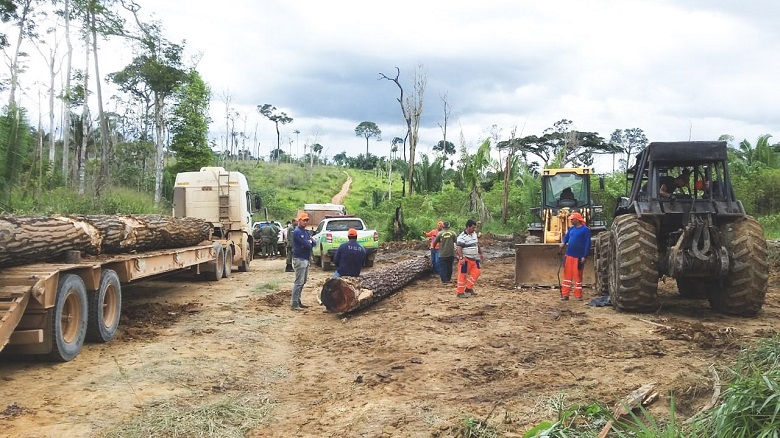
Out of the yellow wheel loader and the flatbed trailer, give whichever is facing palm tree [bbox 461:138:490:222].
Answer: the flatbed trailer

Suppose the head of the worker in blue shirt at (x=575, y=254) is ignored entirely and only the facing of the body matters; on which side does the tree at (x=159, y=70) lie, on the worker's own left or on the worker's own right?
on the worker's own right

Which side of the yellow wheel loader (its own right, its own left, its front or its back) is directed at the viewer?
front

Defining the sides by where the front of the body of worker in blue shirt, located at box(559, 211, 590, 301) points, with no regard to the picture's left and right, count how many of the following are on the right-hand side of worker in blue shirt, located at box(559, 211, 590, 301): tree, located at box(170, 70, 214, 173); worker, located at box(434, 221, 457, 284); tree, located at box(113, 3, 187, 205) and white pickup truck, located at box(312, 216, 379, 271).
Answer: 4

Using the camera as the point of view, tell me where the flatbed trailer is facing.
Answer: facing away from the viewer and to the right of the viewer

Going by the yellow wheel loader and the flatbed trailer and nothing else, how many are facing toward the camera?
1

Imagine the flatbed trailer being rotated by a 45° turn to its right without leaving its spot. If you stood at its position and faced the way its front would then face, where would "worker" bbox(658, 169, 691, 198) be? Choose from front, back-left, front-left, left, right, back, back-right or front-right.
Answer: front

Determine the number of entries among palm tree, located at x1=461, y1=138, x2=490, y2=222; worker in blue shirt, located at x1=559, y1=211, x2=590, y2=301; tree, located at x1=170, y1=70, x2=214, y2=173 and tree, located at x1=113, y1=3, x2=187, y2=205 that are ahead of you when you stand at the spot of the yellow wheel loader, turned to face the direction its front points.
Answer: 1

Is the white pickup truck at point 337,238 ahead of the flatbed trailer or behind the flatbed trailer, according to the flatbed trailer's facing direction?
ahead

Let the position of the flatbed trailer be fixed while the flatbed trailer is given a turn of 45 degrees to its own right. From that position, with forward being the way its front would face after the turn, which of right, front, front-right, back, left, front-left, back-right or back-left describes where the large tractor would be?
front

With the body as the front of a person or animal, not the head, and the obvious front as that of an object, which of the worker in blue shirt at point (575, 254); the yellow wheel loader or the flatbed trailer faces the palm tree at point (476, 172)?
the flatbed trailer

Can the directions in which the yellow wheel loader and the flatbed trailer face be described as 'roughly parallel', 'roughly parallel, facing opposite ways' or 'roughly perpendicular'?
roughly parallel, facing opposite ways

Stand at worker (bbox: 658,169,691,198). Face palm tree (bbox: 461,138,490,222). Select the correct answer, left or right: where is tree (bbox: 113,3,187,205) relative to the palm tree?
left

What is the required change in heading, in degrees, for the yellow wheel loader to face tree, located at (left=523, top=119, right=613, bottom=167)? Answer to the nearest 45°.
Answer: approximately 180°

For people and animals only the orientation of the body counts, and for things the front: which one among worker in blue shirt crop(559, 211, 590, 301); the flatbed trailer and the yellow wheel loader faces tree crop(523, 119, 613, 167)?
the flatbed trailer

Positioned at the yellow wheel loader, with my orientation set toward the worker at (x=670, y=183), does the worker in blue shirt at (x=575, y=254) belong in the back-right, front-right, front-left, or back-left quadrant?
front-right

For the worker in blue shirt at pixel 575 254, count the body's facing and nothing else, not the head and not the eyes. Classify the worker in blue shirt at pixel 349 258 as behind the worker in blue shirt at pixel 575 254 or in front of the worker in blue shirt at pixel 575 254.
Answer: in front

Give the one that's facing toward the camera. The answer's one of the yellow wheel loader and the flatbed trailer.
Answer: the yellow wheel loader

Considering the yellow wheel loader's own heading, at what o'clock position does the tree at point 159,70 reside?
The tree is roughly at 4 o'clock from the yellow wheel loader.

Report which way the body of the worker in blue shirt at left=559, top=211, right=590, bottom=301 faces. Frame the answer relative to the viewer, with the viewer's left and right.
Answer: facing the viewer and to the left of the viewer

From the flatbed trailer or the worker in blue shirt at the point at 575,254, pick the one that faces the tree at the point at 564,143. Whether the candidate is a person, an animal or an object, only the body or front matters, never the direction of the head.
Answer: the flatbed trailer
